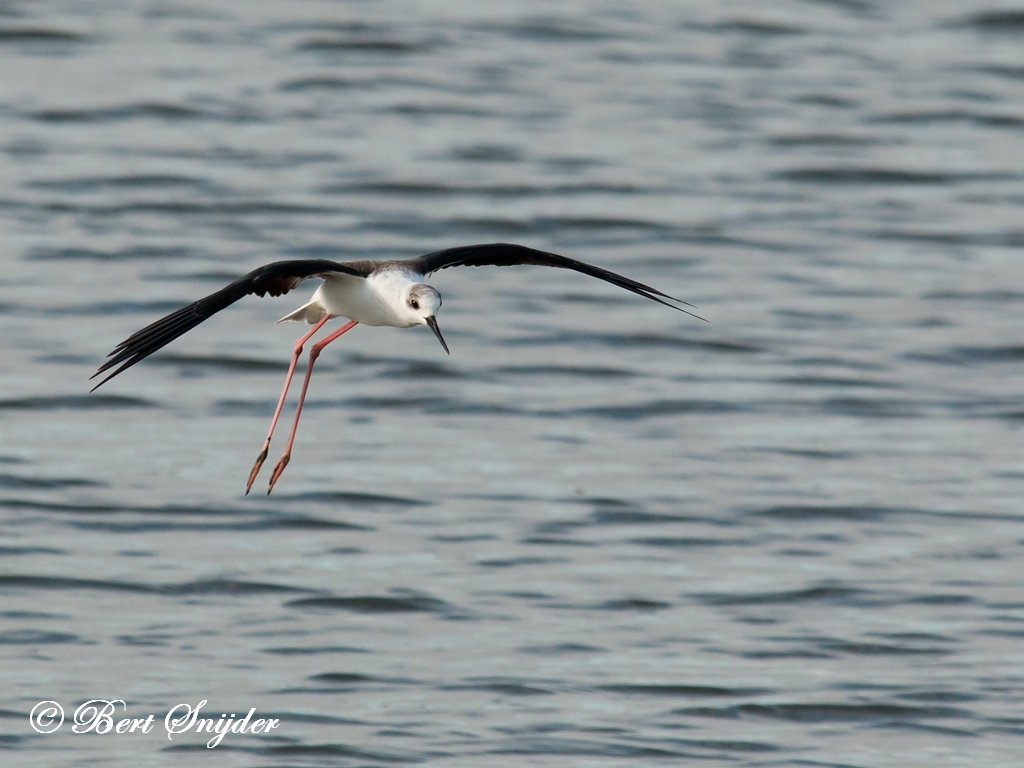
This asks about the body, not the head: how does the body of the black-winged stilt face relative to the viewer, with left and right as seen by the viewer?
facing the viewer and to the right of the viewer
